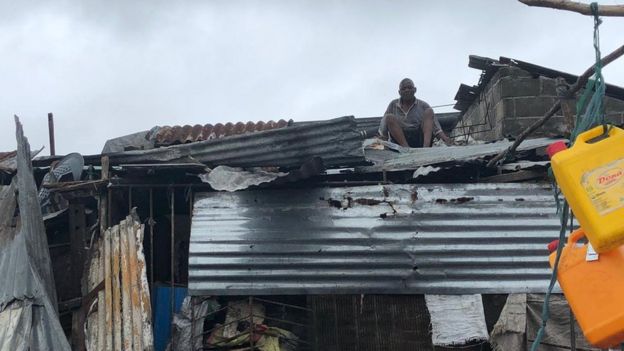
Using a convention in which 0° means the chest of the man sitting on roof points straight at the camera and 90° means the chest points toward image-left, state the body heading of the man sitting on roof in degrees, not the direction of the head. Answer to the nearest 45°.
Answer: approximately 0°

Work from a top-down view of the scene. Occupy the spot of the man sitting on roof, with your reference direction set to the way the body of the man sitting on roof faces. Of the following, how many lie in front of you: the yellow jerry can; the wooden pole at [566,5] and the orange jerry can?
3

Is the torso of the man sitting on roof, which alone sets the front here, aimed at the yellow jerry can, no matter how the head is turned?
yes

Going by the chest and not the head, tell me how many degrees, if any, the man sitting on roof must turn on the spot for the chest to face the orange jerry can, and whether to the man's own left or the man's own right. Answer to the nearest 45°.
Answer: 0° — they already face it

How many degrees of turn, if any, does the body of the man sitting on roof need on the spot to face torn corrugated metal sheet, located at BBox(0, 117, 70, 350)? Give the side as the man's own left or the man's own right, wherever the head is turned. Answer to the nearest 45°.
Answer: approximately 45° to the man's own right

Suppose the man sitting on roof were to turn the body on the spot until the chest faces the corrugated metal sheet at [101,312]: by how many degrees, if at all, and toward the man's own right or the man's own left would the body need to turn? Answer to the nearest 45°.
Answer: approximately 45° to the man's own right

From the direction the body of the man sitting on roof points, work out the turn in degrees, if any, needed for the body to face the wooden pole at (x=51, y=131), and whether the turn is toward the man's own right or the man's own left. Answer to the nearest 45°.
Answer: approximately 90° to the man's own right
